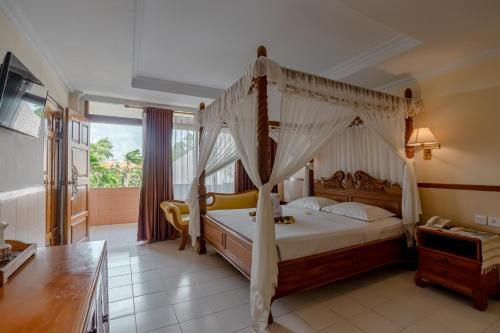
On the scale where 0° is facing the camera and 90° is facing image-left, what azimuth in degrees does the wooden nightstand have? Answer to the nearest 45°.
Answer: approximately 45°

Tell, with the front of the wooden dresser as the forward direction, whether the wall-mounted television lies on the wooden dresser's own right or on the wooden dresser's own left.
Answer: on the wooden dresser's own left

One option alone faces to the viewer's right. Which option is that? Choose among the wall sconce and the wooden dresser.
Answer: the wooden dresser

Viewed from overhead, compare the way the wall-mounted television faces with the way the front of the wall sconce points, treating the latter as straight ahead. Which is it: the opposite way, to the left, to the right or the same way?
the opposite way

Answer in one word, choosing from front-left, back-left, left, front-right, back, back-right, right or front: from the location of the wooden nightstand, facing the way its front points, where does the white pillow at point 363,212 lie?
front-right

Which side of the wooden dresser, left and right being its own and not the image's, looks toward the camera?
right
